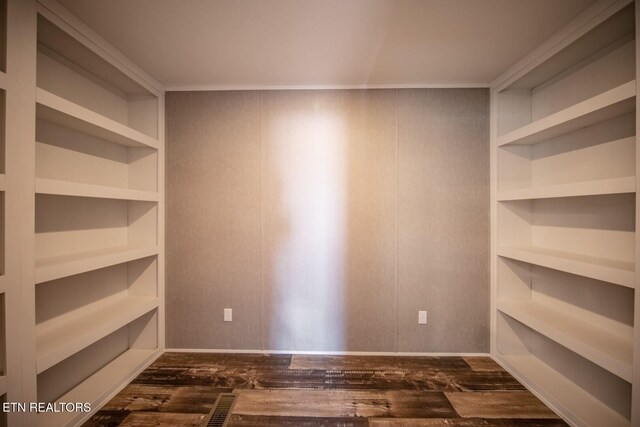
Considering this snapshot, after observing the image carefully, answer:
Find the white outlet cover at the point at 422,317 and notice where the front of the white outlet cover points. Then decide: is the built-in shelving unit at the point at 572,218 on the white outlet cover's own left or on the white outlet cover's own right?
on the white outlet cover's own left

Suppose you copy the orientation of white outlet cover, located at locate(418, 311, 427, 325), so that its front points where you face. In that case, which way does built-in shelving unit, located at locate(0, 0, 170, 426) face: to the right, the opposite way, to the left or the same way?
to the left

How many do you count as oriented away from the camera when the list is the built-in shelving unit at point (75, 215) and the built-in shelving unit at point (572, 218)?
0

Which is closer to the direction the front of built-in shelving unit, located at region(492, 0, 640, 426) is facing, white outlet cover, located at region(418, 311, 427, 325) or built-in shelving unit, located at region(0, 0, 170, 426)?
the built-in shelving unit

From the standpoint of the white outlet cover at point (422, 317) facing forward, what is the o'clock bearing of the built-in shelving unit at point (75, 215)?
The built-in shelving unit is roughly at 2 o'clock from the white outlet cover.

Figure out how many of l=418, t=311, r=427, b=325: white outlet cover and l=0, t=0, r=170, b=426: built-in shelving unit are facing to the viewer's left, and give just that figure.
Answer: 0

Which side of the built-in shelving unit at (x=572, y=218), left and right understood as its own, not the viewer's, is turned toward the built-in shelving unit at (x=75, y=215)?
front

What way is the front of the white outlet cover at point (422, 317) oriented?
toward the camera

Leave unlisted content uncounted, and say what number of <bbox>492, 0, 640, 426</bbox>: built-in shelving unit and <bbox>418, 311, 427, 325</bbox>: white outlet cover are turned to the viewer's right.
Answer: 0

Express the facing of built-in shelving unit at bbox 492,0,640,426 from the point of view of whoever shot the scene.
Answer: facing the viewer and to the left of the viewer

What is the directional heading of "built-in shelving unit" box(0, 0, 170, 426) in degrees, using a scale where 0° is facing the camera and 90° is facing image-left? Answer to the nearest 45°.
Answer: approximately 315°

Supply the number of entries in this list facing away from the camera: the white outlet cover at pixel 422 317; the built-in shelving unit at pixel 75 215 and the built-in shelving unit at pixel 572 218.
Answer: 0
